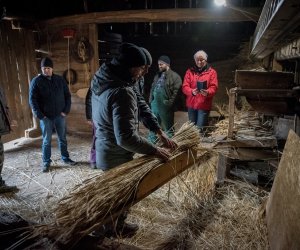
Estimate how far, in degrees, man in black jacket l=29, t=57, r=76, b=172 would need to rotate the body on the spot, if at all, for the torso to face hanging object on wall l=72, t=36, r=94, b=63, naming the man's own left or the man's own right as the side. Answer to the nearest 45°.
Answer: approximately 135° to the man's own left

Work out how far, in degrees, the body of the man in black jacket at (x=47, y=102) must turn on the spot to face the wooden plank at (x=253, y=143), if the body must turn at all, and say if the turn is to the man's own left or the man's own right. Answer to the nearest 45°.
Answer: approximately 45° to the man's own left

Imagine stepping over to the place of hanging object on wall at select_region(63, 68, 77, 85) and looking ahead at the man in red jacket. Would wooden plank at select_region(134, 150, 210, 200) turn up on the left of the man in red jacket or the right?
right

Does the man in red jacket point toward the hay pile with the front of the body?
yes

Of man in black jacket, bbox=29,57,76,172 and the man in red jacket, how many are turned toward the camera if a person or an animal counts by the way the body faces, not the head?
2

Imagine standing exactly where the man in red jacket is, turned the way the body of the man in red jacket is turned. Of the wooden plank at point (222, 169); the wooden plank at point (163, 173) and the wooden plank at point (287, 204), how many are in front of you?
3

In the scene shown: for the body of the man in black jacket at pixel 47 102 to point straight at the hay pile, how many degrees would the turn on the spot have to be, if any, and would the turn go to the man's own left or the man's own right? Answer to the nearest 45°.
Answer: approximately 45° to the man's own left

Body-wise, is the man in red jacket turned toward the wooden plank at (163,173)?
yes

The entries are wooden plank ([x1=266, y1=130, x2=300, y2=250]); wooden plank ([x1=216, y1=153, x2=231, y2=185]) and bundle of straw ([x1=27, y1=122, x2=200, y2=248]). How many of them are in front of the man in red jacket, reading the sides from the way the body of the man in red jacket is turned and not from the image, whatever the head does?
3

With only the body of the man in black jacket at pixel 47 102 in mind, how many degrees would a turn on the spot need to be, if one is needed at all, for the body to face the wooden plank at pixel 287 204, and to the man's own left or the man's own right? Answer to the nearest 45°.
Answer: approximately 45° to the man's own left

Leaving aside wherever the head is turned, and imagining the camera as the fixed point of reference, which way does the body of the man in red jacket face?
toward the camera

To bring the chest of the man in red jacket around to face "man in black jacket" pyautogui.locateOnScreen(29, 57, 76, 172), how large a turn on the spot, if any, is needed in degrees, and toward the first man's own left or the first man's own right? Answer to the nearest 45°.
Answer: approximately 90° to the first man's own right

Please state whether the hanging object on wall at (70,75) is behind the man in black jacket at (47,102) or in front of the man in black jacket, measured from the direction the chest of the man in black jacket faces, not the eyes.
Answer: behind

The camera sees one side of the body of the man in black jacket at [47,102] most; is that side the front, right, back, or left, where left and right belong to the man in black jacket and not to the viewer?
front

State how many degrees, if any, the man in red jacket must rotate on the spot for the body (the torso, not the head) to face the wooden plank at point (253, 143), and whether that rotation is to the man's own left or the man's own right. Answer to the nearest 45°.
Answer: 0° — they already face it

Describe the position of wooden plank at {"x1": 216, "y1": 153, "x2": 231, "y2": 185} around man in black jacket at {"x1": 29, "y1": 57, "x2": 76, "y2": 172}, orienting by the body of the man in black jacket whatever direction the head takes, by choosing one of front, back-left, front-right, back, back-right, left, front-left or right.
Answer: front-left

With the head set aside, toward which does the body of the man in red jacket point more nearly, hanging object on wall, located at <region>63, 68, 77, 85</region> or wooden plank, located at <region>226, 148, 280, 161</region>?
the wooden plank
